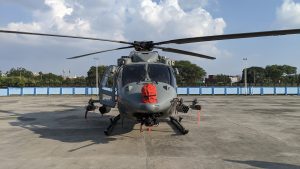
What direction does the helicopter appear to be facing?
toward the camera
